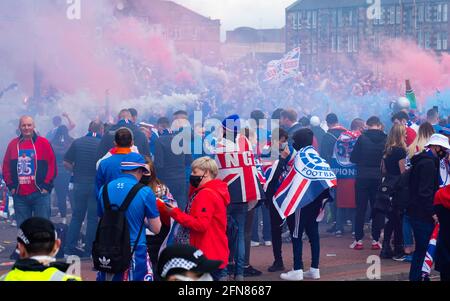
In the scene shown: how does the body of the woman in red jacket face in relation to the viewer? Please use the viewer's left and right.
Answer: facing to the left of the viewer

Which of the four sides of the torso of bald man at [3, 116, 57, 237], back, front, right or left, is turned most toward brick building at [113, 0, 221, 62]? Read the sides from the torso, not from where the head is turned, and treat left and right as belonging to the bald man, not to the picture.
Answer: back

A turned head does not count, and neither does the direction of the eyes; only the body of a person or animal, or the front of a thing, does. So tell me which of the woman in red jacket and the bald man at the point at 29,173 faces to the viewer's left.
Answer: the woman in red jacket

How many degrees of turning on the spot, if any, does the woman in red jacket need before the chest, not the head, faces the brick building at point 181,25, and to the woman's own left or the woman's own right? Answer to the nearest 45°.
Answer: approximately 90° to the woman's own right

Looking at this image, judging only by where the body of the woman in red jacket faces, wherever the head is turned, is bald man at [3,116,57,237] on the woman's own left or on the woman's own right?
on the woman's own right

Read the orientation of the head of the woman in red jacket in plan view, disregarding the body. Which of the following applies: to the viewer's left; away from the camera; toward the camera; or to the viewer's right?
to the viewer's left

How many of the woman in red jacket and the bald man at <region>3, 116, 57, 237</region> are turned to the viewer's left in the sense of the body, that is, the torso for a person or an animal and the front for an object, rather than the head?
1

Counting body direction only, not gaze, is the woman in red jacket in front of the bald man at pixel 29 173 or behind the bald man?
in front

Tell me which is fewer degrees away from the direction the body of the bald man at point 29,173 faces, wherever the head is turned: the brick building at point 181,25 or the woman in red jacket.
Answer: the woman in red jacket
